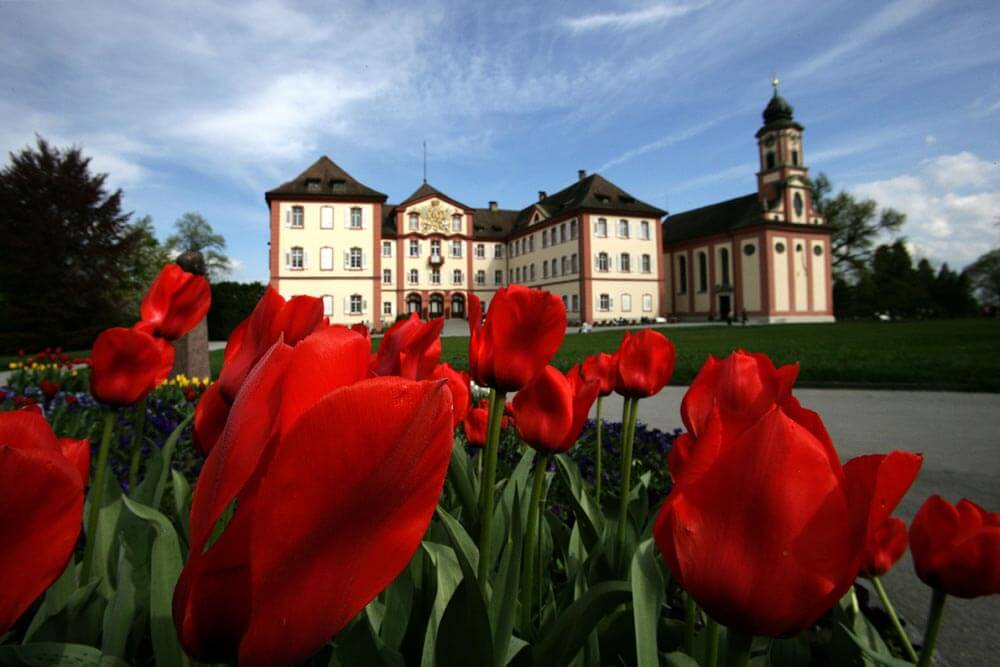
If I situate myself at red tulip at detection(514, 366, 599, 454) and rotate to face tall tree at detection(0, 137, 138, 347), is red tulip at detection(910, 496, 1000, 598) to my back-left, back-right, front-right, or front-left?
back-right

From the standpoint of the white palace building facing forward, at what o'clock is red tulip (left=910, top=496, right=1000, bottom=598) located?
The red tulip is roughly at 12 o'clock from the white palace building.

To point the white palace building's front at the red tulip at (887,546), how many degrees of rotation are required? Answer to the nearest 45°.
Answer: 0° — it already faces it

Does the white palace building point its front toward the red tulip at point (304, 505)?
yes

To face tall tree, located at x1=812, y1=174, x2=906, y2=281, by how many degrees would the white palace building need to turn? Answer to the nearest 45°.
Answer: approximately 90° to its left

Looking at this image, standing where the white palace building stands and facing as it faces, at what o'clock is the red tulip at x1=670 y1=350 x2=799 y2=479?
The red tulip is roughly at 12 o'clock from the white palace building.
